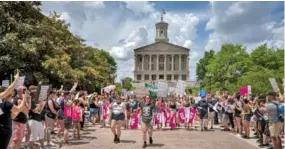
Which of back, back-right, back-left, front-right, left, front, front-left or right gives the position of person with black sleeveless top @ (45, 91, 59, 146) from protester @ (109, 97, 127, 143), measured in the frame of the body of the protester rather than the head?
front-right

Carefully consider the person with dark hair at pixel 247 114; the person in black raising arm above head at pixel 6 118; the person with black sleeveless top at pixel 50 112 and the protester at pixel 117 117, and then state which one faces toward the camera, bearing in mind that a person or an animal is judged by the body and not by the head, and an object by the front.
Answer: the protester

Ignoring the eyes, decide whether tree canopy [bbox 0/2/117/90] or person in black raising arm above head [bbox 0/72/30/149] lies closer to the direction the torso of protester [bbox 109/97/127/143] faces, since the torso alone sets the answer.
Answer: the person in black raising arm above head

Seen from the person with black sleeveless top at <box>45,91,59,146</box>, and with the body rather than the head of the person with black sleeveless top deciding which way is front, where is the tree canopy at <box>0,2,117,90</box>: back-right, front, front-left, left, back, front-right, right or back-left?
left

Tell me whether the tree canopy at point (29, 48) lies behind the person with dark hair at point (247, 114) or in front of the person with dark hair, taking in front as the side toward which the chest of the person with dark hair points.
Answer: in front
